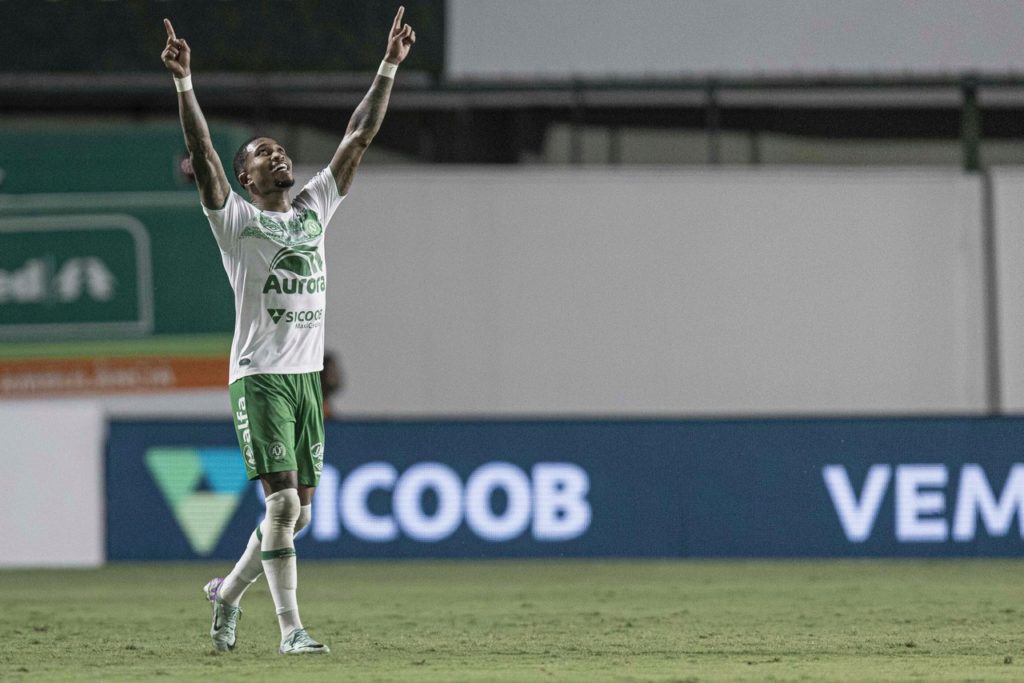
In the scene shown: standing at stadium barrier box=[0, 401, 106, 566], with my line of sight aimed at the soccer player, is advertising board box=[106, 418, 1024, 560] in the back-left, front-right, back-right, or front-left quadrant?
front-left

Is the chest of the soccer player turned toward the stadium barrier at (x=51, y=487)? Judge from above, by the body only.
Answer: no

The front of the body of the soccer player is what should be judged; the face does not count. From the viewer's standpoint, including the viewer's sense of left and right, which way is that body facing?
facing the viewer and to the right of the viewer

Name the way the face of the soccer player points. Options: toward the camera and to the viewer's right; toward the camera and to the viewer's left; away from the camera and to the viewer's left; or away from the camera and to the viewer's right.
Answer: toward the camera and to the viewer's right

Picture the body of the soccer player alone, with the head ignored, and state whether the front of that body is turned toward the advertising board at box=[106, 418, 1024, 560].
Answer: no

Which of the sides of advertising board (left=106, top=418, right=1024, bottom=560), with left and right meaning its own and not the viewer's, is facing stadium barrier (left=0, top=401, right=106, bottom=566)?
right

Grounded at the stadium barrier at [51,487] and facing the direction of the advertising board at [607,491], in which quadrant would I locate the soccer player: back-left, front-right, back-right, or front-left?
front-right

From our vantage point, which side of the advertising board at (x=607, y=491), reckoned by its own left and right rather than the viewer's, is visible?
front
